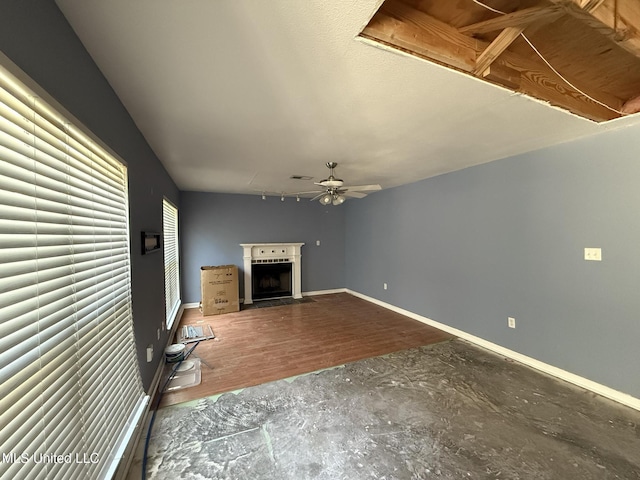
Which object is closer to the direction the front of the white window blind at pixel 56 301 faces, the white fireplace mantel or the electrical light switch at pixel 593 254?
the electrical light switch

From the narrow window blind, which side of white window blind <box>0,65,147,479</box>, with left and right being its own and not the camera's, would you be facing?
left

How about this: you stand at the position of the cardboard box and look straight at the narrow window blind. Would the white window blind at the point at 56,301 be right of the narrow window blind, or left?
left

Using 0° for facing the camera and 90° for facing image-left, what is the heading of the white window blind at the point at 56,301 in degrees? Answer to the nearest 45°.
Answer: approximately 315°

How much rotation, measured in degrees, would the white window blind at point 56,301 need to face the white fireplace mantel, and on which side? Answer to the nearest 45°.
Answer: approximately 90° to its left

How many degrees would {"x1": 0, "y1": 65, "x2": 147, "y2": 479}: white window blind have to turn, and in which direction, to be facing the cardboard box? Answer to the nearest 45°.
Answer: approximately 90° to its left

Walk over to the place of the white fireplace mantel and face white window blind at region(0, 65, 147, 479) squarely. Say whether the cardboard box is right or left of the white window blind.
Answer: right

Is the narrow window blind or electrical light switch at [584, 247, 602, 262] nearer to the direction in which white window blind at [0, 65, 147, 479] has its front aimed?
the electrical light switch

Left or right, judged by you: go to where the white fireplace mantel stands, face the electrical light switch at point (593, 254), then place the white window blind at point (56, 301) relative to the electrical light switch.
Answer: right

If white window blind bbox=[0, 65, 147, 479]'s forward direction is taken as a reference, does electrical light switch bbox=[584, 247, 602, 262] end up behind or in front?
in front
